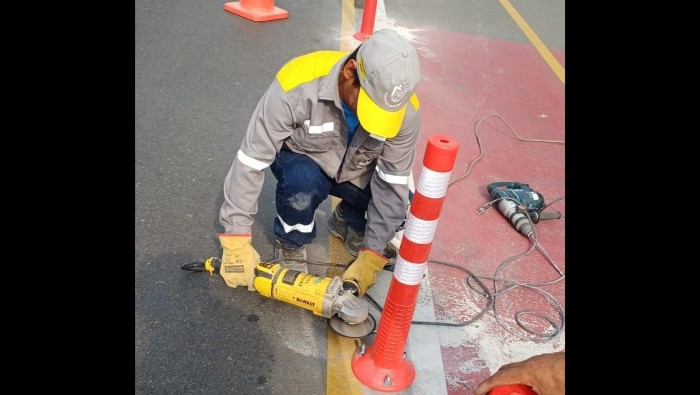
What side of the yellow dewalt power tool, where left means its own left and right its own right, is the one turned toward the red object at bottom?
front

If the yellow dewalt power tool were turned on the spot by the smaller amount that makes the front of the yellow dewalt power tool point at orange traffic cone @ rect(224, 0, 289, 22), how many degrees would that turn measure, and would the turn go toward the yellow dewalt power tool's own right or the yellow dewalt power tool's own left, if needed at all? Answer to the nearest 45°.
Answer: approximately 135° to the yellow dewalt power tool's own left

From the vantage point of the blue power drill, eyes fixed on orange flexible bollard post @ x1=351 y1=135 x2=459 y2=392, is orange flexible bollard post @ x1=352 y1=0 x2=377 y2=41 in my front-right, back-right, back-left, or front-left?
back-right

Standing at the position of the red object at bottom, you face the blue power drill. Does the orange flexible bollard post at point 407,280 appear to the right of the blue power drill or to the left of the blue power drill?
left

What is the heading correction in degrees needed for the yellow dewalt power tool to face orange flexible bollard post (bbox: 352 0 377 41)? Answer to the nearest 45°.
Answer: approximately 135° to its left

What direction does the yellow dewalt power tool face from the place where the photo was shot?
facing the viewer and to the right of the viewer

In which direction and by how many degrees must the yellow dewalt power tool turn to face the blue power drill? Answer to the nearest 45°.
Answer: approximately 90° to its left
